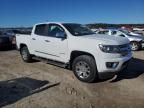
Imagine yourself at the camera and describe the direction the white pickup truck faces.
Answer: facing the viewer and to the right of the viewer
